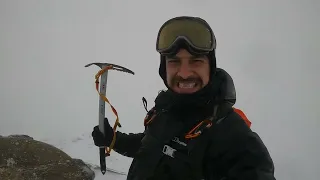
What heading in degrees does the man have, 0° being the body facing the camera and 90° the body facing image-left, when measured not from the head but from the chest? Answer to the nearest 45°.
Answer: approximately 45°
